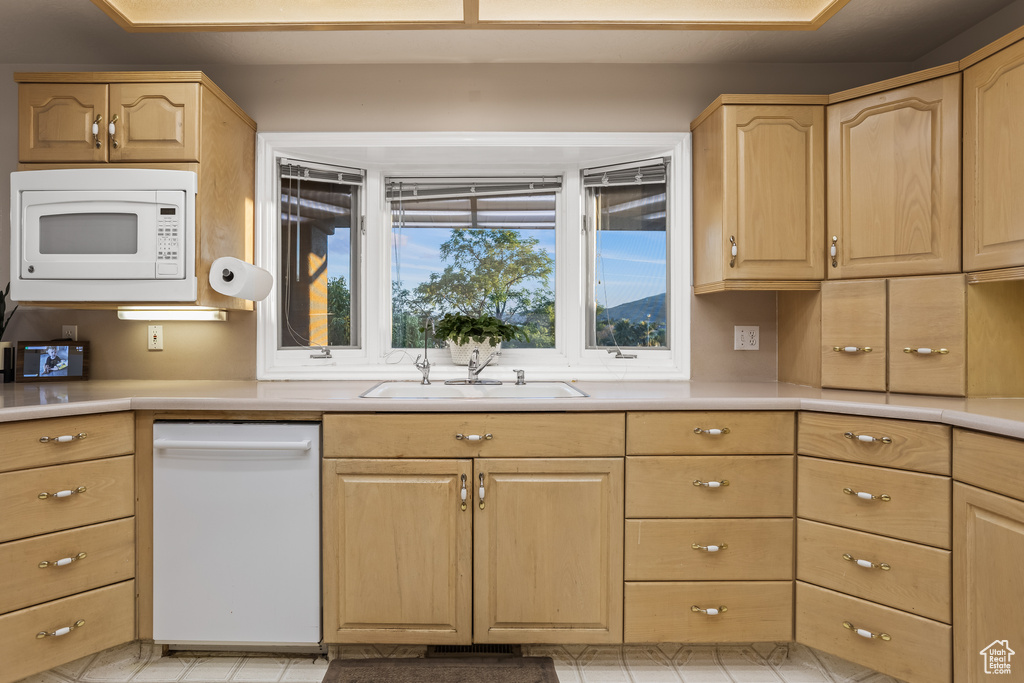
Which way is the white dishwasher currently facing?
toward the camera

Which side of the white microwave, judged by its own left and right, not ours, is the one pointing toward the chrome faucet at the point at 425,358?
left

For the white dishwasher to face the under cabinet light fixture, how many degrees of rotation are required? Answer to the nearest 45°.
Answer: approximately 180°

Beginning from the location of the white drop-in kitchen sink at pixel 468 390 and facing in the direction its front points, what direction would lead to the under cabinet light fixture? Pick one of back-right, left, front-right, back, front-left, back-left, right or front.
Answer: right

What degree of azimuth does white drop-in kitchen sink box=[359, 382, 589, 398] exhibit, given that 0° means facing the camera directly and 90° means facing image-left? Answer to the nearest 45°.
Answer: approximately 0°

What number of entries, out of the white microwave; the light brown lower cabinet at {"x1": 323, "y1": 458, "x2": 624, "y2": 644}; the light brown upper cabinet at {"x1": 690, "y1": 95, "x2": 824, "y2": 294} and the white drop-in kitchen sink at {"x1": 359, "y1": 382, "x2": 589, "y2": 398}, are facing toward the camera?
4

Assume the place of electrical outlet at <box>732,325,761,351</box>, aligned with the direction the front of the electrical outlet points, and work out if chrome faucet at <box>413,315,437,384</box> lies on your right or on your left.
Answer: on your right

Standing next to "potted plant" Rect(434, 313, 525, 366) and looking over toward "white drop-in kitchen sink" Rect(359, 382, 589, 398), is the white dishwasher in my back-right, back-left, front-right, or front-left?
front-right

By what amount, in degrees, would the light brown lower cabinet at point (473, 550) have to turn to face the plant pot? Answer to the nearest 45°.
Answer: approximately 180°

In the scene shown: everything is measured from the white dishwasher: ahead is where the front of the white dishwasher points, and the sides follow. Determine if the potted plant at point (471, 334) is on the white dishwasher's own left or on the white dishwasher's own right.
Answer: on the white dishwasher's own left

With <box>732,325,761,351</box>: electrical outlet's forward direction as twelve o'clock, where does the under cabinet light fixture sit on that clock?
The under cabinet light fixture is roughly at 2 o'clock from the electrical outlet.

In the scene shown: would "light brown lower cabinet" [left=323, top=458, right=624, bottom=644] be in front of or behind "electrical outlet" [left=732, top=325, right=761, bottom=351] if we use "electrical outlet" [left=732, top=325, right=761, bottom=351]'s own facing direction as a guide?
in front

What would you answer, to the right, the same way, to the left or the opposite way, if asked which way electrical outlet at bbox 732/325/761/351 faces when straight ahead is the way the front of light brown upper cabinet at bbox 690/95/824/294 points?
the same way

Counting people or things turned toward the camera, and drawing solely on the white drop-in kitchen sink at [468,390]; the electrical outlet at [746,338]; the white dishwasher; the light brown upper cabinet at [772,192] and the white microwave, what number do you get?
5

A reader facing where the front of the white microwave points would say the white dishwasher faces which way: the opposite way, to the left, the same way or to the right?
the same way

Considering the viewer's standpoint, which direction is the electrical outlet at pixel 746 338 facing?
facing the viewer

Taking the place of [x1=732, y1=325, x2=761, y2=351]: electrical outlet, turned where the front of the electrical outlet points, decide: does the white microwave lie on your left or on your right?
on your right

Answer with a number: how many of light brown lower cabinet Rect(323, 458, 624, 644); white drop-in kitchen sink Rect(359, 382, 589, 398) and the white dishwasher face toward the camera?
3

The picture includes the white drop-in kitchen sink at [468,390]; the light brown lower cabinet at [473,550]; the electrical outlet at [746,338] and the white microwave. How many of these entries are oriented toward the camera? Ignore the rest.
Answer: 4

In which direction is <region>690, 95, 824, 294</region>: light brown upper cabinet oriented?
toward the camera
